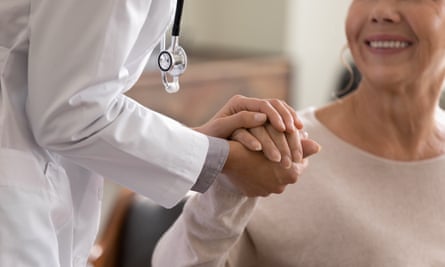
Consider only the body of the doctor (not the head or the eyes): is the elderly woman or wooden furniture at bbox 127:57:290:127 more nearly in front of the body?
the elderly woman

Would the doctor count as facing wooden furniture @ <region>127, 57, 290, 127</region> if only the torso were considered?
no

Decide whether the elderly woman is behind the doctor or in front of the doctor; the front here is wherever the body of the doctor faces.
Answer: in front

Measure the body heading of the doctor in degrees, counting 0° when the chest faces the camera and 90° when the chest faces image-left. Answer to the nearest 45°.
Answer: approximately 270°

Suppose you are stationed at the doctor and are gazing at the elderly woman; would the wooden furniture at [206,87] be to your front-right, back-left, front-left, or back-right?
front-left
